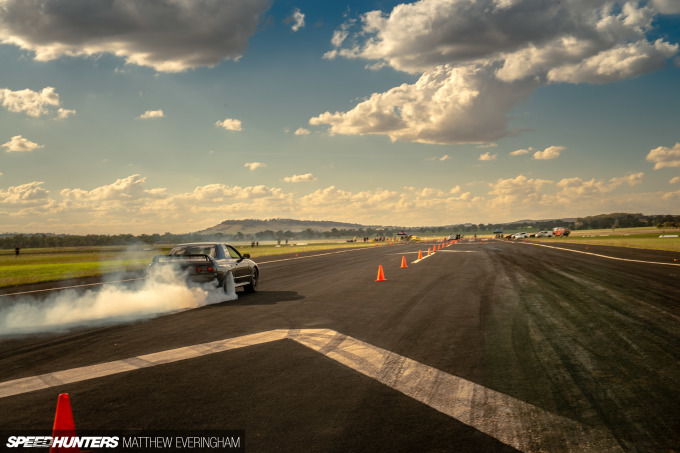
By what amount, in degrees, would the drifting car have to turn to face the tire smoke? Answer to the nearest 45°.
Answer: approximately 135° to its left

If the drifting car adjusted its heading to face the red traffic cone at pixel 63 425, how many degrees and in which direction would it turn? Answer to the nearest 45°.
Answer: approximately 135° to its right

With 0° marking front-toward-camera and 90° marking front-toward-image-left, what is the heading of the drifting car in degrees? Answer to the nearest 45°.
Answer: approximately 225°
